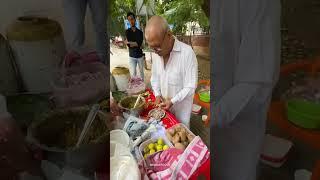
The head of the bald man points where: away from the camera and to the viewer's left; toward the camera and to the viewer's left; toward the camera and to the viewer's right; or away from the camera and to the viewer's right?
toward the camera and to the viewer's left

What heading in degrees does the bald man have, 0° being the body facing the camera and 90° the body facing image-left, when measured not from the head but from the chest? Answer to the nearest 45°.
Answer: approximately 45°
